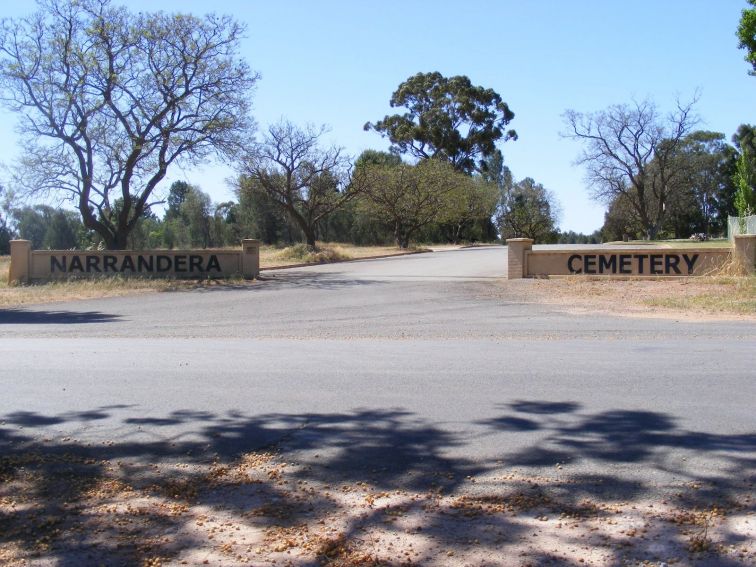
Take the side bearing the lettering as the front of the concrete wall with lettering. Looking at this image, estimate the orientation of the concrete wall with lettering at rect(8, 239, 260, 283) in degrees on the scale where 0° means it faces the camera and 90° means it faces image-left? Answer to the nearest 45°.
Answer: approximately 0°

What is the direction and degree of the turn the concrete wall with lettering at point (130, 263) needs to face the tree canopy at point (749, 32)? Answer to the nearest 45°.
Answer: approximately 90° to its left

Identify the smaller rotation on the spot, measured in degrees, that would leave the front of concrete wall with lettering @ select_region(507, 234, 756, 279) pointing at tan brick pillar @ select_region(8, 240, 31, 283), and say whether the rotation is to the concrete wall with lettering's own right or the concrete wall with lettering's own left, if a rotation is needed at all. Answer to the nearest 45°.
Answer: approximately 90° to the concrete wall with lettering's own right

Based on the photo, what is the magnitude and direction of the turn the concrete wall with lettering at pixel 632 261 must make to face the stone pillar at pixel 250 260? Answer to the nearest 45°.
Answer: approximately 90° to its right

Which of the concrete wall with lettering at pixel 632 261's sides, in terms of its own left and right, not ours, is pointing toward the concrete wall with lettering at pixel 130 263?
right

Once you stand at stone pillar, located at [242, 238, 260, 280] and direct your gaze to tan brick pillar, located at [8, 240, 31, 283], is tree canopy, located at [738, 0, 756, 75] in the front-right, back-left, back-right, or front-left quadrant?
back-left

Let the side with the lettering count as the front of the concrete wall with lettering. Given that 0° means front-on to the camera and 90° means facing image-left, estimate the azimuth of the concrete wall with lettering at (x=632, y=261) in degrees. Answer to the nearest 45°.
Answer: approximately 0°

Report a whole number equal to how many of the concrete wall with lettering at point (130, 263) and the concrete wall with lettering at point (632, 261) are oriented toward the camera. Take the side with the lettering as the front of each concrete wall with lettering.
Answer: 2

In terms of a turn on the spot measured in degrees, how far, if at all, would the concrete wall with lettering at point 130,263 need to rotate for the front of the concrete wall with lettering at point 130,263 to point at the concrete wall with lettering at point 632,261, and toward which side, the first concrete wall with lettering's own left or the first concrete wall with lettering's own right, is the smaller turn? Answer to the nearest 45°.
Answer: approximately 45° to the first concrete wall with lettering's own left
